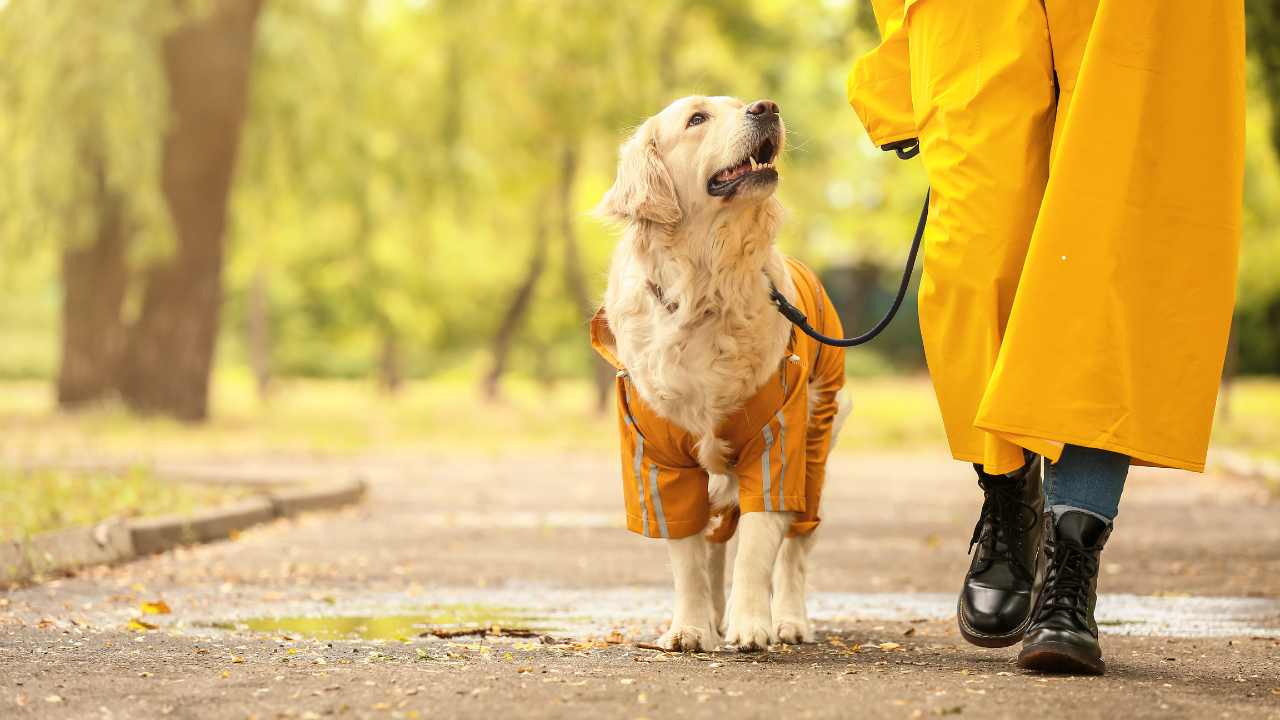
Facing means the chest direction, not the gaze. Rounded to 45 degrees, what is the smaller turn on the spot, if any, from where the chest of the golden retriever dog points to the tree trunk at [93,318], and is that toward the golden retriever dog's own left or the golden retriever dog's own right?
approximately 135° to the golden retriever dog's own right

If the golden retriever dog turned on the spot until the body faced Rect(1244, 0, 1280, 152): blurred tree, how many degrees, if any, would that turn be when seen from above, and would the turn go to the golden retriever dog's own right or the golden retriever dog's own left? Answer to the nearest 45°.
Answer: approximately 135° to the golden retriever dog's own left

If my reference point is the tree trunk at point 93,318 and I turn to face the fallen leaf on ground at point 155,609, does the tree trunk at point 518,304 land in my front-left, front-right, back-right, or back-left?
back-left

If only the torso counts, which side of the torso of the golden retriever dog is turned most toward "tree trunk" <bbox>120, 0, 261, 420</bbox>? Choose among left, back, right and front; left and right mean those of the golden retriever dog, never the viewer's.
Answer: back

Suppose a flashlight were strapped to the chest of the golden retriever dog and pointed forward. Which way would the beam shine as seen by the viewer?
toward the camera

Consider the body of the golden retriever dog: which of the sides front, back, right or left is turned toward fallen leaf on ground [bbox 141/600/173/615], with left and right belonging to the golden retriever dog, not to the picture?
right

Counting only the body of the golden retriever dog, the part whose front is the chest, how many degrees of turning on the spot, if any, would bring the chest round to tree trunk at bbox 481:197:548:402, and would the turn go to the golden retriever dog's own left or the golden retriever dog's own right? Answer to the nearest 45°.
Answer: approximately 180°

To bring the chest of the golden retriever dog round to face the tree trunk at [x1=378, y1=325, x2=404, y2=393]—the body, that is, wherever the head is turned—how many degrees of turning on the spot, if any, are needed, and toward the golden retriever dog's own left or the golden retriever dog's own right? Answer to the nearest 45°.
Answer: approximately 180°
